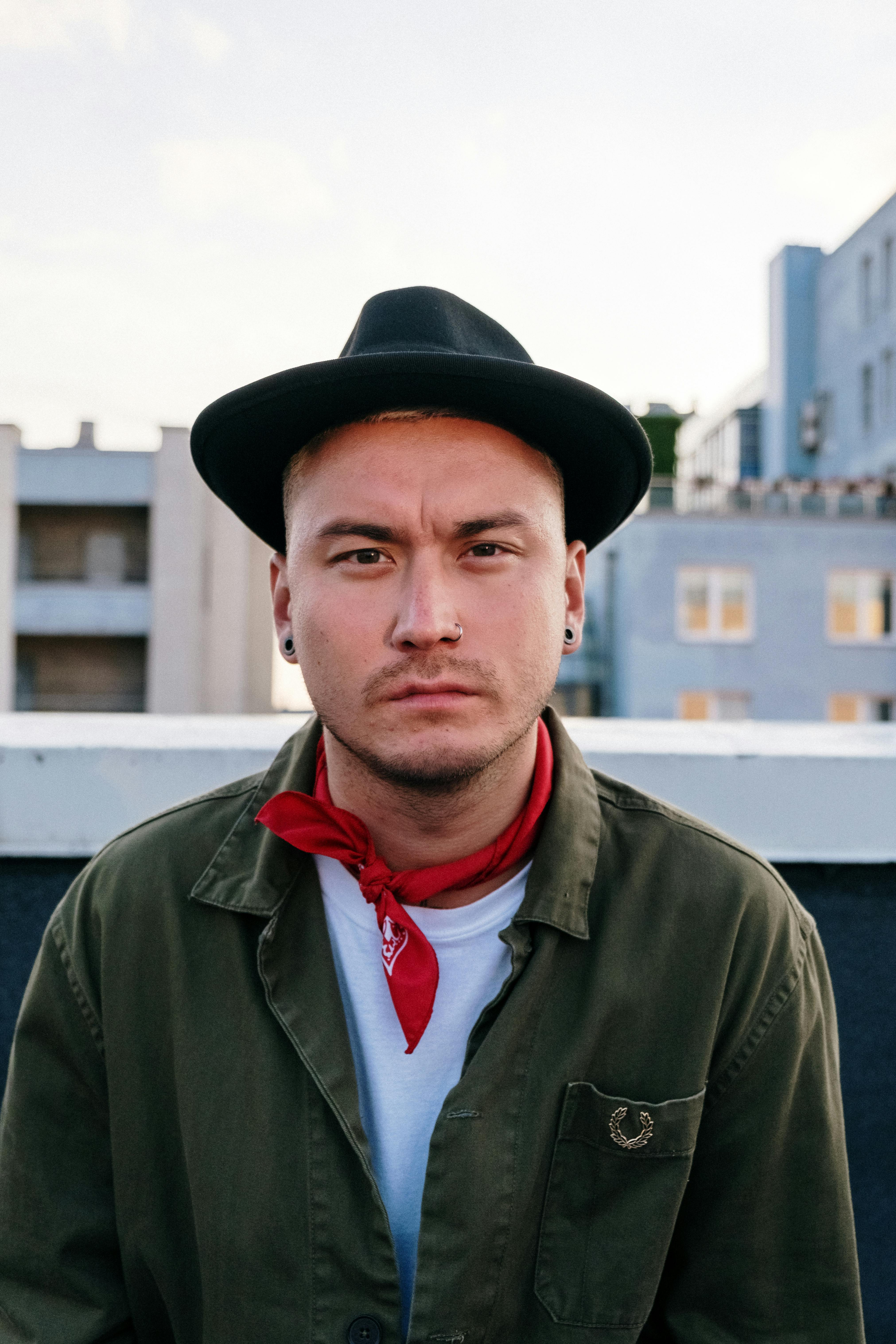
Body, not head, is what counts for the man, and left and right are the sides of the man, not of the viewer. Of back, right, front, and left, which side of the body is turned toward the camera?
front

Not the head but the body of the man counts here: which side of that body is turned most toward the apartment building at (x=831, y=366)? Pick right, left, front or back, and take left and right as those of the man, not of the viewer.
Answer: back

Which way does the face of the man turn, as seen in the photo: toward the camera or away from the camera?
toward the camera

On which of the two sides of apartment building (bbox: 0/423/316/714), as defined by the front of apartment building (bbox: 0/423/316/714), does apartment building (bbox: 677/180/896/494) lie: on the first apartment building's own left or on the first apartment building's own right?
on the first apartment building's own left

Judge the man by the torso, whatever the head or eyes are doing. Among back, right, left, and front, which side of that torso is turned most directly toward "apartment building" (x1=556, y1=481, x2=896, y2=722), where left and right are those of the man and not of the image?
back

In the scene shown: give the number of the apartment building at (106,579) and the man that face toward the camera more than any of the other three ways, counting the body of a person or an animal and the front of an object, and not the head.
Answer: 2

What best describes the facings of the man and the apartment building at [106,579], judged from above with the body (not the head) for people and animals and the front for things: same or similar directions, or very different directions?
same or similar directions

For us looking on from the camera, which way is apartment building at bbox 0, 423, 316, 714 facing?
facing the viewer

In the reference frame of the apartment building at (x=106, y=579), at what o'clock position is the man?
The man is roughly at 12 o'clock from the apartment building.

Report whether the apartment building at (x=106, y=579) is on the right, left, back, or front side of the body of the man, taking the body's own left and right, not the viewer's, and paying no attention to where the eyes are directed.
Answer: back
